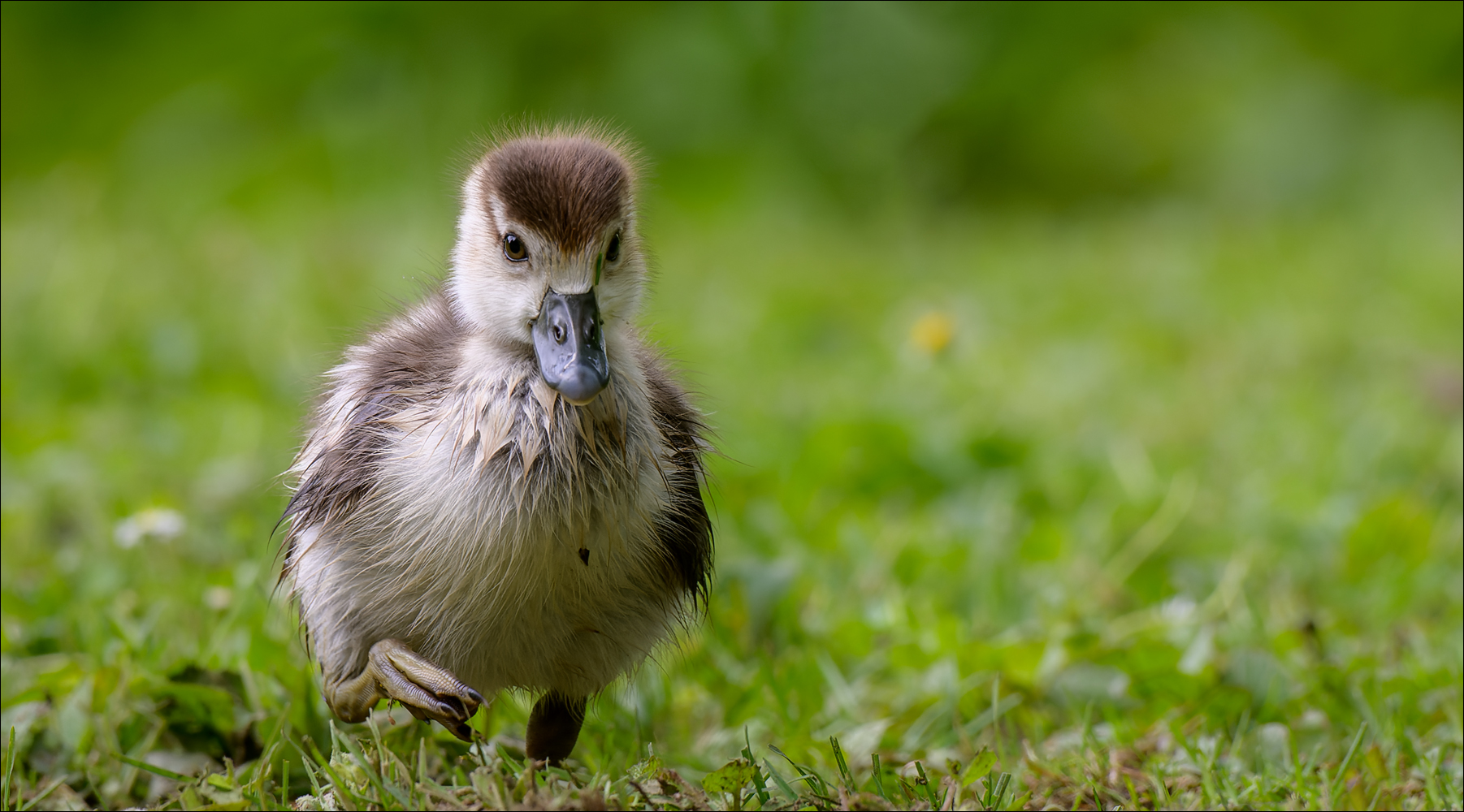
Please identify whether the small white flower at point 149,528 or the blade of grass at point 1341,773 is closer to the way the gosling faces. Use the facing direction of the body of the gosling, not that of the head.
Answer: the blade of grass

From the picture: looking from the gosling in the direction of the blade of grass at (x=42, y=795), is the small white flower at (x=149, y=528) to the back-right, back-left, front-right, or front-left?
front-right

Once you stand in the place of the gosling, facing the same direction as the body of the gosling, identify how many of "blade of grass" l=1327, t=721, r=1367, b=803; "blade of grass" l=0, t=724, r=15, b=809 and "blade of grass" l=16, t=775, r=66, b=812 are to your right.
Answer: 2

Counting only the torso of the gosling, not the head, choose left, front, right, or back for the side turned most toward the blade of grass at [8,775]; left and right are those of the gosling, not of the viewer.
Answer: right

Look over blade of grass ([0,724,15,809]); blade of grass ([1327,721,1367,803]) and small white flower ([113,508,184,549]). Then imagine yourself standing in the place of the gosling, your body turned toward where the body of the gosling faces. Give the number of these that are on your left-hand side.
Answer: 1

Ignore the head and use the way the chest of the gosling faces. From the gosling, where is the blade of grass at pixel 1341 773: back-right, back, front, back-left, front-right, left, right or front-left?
left

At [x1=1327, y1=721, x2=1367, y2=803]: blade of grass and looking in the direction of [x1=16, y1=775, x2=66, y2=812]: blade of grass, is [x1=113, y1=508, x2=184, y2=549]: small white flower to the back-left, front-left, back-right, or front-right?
front-right

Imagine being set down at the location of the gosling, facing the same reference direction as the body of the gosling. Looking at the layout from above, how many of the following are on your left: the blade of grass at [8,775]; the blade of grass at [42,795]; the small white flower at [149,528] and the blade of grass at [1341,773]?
1

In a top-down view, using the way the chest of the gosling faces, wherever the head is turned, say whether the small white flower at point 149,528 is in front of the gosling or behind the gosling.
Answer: behind

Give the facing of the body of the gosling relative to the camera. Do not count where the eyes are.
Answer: toward the camera

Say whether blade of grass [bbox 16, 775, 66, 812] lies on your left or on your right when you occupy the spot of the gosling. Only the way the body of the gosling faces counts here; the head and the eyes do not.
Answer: on your right
